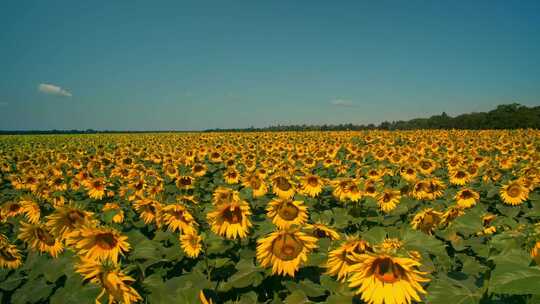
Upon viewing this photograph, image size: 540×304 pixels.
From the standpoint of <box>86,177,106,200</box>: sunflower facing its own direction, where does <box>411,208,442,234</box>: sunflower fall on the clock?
<box>411,208,442,234</box>: sunflower is roughly at 11 o'clock from <box>86,177,106,200</box>: sunflower.

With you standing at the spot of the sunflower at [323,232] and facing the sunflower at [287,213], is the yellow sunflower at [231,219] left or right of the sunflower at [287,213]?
left

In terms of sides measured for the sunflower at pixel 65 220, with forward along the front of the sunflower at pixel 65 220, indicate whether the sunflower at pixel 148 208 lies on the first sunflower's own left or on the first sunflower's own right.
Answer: on the first sunflower's own left

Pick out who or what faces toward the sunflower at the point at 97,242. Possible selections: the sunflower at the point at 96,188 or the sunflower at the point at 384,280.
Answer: the sunflower at the point at 96,188

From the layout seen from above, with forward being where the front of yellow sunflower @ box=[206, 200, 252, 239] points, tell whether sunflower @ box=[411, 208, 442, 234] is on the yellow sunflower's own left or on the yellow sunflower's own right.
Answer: on the yellow sunflower's own left

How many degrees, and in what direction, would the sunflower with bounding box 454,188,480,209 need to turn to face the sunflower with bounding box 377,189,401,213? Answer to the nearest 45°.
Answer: approximately 45° to its right

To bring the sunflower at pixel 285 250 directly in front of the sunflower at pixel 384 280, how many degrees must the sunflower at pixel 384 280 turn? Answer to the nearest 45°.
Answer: approximately 135° to its right

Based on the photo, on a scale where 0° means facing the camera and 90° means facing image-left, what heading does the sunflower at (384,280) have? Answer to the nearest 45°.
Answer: approximately 0°

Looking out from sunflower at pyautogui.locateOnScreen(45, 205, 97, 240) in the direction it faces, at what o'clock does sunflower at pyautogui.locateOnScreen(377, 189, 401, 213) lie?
sunflower at pyautogui.locateOnScreen(377, 189, 401, 213) is roughly at 9 o'clock from sunflower at pyautogui.locateOnScreen(45, 205, 97, 240).

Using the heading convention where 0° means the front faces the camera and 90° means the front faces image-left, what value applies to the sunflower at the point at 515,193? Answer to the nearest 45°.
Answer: approximately 0°
